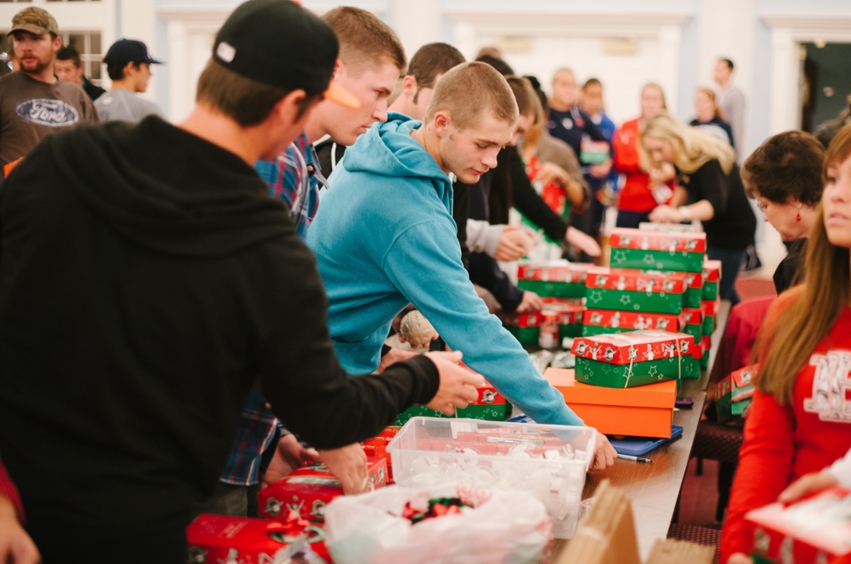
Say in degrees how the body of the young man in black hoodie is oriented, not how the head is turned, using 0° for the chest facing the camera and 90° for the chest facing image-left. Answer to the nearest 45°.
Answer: approximately 225°

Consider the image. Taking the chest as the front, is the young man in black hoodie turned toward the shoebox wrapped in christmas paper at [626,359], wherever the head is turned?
yes

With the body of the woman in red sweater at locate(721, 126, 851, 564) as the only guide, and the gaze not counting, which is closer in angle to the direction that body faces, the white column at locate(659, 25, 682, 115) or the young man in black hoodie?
the young man in black hoodie

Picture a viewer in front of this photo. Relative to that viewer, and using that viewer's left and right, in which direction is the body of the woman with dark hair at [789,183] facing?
facing to the left of the viewer

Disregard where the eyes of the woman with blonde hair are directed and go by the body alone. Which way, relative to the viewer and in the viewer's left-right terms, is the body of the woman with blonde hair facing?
facing to the left of the viewer
